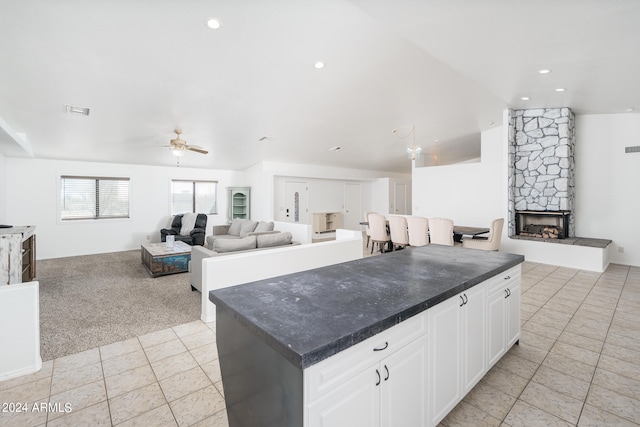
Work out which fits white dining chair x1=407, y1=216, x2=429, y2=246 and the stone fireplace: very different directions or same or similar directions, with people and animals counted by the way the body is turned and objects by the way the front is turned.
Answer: very different directions

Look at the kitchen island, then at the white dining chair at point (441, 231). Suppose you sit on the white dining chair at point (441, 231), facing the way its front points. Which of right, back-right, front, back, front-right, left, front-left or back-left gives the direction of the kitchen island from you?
back

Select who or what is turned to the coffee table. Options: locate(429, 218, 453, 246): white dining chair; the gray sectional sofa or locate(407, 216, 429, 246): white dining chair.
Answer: the gray sectional sofa

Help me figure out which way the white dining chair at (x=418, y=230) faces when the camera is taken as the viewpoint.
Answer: facing away from the viewer

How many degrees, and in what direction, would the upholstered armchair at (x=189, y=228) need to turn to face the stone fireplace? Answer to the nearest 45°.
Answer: approximately 90° to its left

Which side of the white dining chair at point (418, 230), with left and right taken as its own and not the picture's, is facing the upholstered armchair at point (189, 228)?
left

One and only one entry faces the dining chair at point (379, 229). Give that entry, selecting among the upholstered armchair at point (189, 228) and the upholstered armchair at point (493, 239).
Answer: the upholstered armchair at point (493, 239)

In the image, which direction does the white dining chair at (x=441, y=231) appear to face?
away from the camera

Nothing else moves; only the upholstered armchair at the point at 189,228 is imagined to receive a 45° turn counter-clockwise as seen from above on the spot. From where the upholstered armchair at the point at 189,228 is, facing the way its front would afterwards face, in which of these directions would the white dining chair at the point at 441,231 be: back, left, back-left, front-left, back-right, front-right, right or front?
front-left

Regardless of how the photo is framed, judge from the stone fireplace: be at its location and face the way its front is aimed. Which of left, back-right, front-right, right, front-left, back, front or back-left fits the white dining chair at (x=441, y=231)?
front-right

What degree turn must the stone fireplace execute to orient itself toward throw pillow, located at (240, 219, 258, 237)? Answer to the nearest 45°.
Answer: approximately 45° to its right

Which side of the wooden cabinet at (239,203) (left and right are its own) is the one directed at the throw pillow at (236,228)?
front

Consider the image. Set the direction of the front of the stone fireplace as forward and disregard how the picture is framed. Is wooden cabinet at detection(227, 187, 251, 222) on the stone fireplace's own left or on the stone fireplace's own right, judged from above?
on the stone fireplace's own right

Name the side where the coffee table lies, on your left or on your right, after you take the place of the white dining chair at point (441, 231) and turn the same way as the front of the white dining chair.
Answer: on your left

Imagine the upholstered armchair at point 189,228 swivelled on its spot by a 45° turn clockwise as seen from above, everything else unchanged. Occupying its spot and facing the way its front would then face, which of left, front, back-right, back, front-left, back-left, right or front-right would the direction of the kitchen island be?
left
